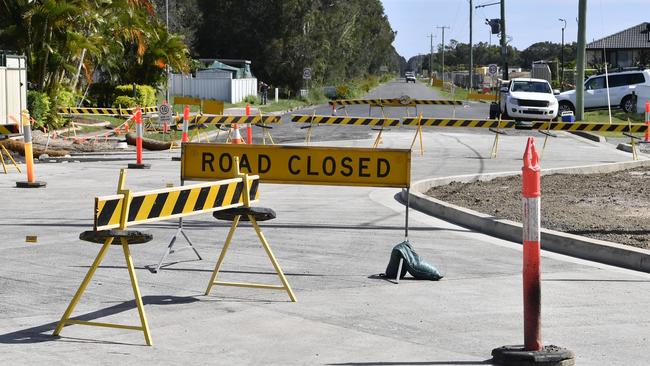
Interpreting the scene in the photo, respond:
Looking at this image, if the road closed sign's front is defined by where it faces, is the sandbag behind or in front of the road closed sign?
in front

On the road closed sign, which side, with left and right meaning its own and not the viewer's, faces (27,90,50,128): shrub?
back

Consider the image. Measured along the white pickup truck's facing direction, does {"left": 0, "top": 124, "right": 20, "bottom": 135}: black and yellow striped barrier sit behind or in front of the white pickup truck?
in front

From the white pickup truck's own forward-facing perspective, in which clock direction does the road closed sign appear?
The road closed sign is roughly at 12 o'clock from the white pickup truck.

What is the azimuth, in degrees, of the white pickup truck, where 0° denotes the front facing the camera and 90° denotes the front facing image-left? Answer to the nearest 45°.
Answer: approximately 0°

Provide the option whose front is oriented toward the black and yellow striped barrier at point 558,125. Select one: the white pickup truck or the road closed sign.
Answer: the white pickup truck

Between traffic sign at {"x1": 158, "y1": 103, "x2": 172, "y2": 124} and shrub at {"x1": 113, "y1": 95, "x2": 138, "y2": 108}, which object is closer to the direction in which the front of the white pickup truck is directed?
the traffic sign

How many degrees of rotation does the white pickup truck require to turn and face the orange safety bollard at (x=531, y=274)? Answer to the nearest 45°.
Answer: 0° — it already faces it

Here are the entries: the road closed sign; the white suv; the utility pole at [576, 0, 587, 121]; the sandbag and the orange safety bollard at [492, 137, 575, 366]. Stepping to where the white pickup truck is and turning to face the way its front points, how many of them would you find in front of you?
3

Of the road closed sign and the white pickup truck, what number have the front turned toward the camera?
2

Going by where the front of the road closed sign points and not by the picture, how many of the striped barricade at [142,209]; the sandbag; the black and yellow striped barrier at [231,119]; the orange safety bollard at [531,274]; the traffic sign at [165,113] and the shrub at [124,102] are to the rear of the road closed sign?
3

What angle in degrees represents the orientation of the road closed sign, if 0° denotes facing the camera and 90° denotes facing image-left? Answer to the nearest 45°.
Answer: approximately 0°

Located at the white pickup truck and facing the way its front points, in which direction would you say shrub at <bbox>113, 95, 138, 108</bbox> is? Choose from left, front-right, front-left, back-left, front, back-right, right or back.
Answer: right

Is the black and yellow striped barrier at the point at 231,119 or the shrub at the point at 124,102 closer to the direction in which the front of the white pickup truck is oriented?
the black and yellow striped barrier
